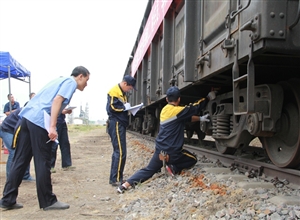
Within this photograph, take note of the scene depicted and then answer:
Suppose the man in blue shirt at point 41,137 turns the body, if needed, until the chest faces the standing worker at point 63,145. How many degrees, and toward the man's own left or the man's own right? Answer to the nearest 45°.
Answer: approximately 90° to the man's own left

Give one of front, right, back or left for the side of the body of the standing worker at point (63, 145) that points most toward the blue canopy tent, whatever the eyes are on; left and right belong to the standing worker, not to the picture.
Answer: left

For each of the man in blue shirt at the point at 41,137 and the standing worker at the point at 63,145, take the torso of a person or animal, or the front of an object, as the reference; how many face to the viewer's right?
2

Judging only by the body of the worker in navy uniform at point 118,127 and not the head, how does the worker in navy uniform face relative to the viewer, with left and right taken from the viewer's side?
facing to the right of the viewer

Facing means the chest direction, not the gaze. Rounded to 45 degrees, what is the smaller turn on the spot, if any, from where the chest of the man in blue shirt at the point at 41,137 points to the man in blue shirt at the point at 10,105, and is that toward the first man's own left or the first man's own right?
approximately 90° to the first man's own left

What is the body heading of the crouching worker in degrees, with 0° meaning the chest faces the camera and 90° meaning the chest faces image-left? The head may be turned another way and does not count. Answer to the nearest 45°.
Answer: approximately 225°

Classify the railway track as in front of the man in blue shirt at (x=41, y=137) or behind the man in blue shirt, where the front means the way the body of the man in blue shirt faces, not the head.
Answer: in front

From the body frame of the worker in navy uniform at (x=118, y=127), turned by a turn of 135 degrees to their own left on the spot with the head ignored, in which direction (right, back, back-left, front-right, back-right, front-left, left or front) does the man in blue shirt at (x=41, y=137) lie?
left

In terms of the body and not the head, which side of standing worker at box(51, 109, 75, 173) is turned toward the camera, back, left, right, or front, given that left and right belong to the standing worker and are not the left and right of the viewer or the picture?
right

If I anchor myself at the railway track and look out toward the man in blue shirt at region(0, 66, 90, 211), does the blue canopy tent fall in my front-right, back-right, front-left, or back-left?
front-right

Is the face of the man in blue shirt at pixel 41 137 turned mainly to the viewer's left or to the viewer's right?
to the viewer's right

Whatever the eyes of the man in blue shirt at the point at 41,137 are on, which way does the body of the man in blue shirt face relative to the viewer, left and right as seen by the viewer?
facing to the right of the viewer

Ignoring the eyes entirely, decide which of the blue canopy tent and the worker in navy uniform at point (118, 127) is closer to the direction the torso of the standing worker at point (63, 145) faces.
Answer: the worker in navy uniform

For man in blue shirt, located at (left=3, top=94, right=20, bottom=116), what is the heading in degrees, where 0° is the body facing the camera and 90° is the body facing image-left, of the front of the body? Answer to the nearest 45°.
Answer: approximately 315°

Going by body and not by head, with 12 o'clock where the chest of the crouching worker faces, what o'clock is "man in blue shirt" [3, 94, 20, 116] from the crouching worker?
The man in blue shirt is roughly at 9 o'clock from the crouching worker.
